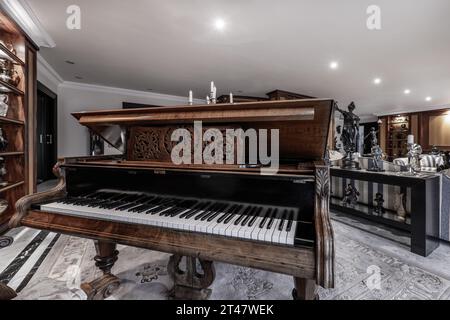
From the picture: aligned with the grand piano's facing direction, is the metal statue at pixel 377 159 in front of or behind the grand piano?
behind

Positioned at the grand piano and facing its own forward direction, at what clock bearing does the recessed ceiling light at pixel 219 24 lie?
The recessed ceiling light is roughly at 5 o'clock from the grand piano.

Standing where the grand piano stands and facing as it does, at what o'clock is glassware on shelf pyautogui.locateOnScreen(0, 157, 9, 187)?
The glassware on shelf is roughly at 3 o'clock from the grand piano.

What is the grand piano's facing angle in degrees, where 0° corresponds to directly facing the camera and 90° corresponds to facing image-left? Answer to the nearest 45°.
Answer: approximately 45°

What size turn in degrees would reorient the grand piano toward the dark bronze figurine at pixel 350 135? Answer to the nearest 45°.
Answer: approximately 180°

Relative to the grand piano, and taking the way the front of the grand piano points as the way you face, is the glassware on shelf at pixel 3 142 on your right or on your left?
on your right
